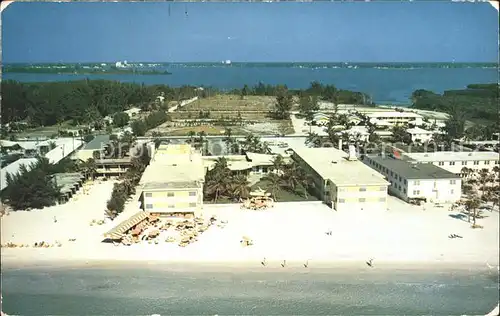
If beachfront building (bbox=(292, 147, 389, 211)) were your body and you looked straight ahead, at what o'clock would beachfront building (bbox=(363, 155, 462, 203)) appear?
beachfront building (bbox=(363, 155, 462, 203)) is roughly at 8 o'clock from beachfront building (bbox=(292, 147, 389, 211)).

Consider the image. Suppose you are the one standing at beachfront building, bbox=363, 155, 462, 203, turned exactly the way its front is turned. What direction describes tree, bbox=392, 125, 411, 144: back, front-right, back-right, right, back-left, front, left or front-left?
back

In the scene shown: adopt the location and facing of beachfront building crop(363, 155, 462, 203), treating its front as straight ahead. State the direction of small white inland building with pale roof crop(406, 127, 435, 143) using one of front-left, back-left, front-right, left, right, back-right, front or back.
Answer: back

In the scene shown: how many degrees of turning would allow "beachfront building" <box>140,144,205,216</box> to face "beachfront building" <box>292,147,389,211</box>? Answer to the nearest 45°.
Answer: approximately 90° to its left

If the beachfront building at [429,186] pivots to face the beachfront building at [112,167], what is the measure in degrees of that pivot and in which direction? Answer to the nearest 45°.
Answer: approximately 90° to its right

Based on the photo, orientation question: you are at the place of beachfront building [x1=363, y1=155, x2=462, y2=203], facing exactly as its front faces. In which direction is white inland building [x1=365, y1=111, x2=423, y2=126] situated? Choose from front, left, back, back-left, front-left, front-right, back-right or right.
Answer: back

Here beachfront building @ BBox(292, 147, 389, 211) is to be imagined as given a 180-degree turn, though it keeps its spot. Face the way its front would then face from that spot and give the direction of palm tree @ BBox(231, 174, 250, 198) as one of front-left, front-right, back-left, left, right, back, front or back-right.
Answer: left

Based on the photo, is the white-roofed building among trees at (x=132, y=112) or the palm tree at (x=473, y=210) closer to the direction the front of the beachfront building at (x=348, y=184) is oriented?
the palm tree

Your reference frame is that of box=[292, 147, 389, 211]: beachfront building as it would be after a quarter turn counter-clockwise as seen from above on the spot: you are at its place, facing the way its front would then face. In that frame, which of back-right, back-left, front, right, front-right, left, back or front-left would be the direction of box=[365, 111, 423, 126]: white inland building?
left
